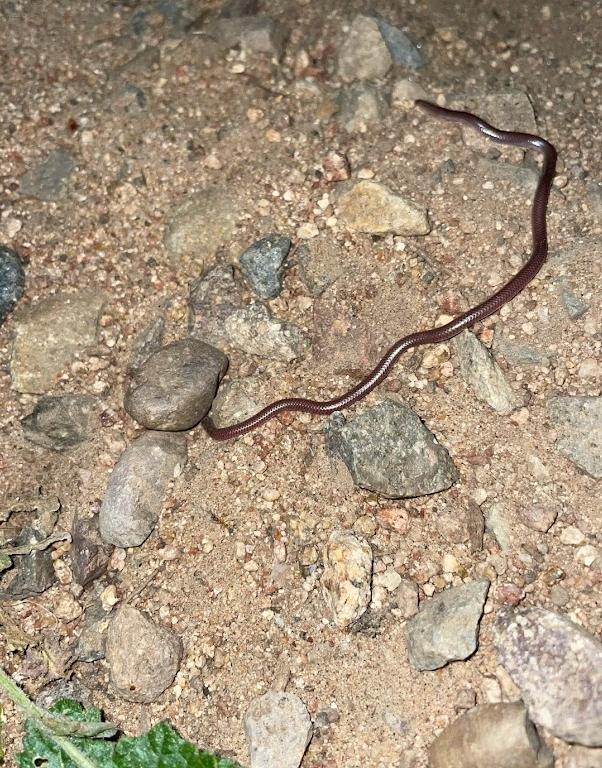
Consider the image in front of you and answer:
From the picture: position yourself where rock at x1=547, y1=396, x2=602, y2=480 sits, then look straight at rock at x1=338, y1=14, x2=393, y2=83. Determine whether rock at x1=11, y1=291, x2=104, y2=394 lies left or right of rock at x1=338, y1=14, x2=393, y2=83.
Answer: left

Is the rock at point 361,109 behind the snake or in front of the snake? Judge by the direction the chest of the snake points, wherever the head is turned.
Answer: in front

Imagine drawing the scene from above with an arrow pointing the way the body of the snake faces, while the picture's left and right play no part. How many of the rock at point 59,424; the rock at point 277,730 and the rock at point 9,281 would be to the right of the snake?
0

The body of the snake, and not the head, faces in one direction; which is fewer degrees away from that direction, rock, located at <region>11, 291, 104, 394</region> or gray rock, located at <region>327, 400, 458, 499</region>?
the rock

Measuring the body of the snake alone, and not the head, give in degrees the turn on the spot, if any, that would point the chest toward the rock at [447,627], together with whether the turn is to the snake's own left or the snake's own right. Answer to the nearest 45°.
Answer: approximately 45° to the snake's own left

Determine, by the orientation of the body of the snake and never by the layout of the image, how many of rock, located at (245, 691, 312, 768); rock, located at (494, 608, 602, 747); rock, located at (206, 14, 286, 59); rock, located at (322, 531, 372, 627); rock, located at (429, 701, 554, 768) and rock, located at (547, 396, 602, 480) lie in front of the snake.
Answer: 1

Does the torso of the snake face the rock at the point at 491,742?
no

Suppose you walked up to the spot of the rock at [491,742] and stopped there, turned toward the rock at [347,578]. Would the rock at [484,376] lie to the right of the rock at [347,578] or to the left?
right

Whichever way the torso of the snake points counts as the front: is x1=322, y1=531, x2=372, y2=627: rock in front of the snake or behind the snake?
behind

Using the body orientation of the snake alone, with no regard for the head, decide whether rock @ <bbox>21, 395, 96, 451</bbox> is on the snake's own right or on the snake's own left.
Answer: on the snake's own left

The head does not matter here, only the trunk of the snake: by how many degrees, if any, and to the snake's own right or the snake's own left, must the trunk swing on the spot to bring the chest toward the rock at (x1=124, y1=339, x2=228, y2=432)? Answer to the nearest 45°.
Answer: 0° — it already faces it

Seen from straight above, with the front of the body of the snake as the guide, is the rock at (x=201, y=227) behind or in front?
in front
